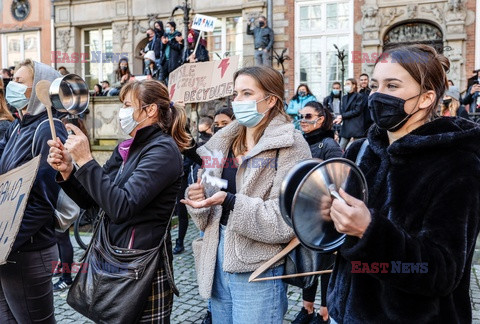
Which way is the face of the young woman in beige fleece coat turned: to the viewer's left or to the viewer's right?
to the viewer's left

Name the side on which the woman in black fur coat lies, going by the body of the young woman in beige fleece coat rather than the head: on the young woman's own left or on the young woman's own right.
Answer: on the young woman's own left

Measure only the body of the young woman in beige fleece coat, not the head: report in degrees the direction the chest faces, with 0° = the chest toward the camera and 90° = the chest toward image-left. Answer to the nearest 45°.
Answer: approximately 45°
